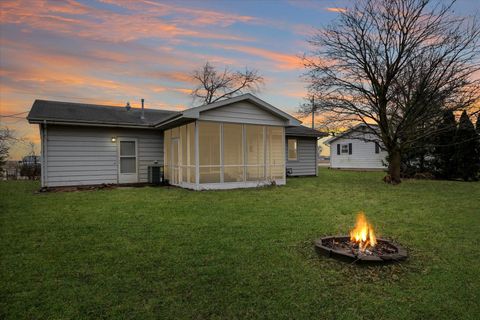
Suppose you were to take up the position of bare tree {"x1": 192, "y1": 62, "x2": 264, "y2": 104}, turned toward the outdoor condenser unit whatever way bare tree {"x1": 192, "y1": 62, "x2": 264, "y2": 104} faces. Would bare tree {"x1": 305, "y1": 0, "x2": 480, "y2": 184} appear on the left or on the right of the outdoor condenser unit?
left

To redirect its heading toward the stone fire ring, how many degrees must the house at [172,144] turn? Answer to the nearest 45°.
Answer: approximately 180°

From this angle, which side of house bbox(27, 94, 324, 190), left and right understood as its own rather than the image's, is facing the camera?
back

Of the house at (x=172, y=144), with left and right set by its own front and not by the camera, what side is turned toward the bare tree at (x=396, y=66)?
right

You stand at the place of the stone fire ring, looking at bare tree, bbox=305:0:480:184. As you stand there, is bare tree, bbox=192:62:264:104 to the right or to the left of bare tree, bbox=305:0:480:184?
left

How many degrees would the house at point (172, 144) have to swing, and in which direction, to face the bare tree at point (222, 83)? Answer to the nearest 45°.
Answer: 0° — it already faces it

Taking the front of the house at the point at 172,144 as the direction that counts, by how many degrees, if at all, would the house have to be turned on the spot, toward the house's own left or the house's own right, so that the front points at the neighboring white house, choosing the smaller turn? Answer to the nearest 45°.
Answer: approximately 45° to the house's own right
